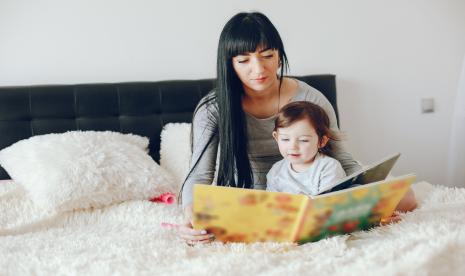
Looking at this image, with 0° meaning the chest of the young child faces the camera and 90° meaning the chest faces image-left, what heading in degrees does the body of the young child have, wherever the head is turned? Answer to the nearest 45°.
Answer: approximately 45°

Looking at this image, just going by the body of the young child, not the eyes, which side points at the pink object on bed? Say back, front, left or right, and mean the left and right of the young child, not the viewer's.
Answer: right

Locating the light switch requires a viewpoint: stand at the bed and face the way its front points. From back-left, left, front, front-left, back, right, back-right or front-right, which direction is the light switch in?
back-left

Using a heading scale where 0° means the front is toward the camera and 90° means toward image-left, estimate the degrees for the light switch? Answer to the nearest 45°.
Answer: approximately 0°

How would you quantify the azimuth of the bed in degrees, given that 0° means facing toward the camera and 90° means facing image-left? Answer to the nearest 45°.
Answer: approximately 0°

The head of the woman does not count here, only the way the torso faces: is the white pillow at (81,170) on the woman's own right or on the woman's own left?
on the woman's own right

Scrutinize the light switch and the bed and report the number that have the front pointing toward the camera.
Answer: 2

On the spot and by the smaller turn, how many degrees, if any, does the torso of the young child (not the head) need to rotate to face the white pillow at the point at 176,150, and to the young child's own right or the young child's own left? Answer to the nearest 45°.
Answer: approximately 90° to the young child's own right
